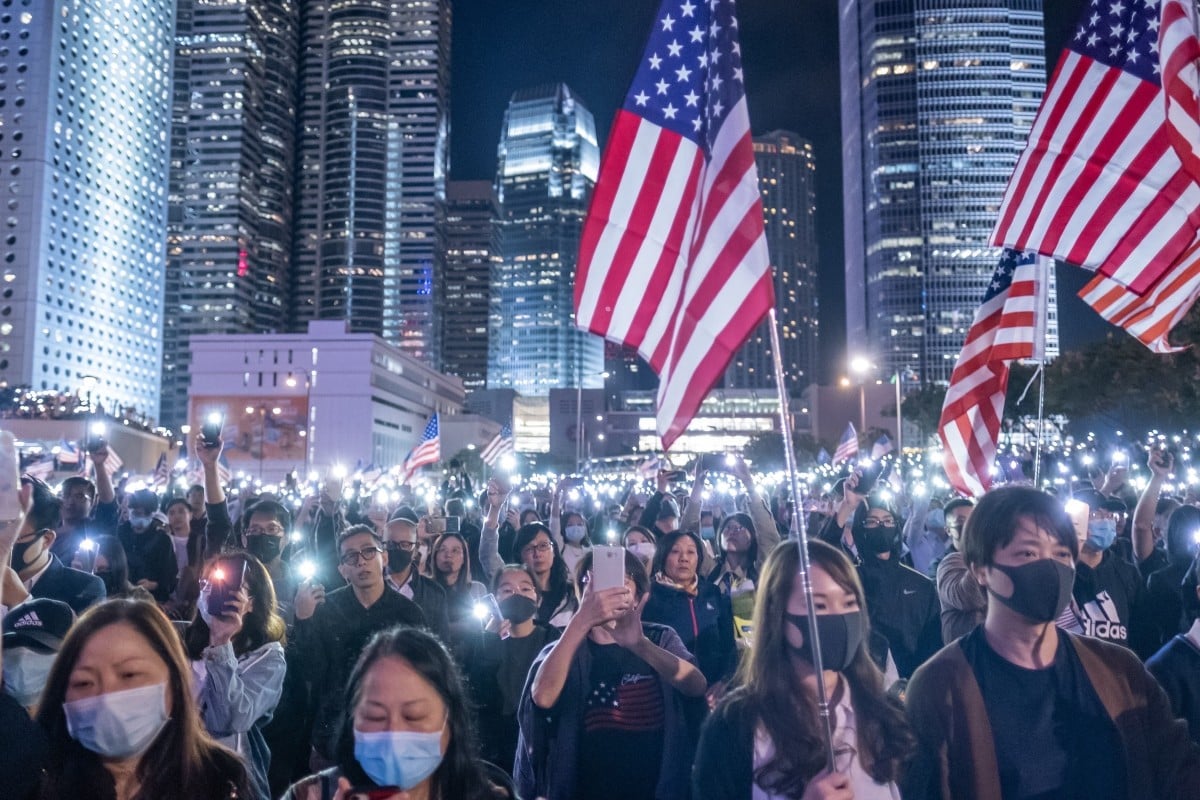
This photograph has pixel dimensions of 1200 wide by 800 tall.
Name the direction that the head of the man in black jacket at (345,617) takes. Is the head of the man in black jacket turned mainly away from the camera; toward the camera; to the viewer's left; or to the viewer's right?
toward the camera

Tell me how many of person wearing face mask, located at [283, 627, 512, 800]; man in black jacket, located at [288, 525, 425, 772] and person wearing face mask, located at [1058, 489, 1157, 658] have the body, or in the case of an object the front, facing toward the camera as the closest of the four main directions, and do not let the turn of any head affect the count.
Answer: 3

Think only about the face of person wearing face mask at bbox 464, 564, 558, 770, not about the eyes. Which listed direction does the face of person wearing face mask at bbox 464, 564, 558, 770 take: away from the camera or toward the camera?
toward the camera

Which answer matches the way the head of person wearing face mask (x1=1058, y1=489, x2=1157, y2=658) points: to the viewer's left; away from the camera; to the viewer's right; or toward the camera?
toward the camera

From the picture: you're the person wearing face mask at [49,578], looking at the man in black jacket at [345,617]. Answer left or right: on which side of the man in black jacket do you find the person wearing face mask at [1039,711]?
right

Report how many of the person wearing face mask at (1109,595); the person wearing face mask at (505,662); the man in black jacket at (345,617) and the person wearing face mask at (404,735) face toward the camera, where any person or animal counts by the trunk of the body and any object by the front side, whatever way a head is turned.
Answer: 4

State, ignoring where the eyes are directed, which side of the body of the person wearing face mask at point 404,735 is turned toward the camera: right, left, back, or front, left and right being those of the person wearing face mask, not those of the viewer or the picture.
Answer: front

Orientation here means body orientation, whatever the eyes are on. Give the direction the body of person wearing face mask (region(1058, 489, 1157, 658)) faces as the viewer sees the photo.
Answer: toward the camera

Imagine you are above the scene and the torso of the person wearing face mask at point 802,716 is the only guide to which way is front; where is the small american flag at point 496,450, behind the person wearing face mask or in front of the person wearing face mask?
behind

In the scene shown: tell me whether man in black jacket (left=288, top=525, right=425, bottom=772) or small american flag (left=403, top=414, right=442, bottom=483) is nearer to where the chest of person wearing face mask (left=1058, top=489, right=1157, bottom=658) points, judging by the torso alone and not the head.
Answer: the man in black jacket

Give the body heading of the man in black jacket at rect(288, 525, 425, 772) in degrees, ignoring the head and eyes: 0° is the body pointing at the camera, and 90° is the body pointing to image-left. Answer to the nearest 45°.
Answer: approximately 0°

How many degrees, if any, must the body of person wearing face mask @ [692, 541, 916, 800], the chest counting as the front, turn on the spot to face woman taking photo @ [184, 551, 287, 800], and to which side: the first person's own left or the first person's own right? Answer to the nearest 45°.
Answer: approximately 135° to the first person's own right

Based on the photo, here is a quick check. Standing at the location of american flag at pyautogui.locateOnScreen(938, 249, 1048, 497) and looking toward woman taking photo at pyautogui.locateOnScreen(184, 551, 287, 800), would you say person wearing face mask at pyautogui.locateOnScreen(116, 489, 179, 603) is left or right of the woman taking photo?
right

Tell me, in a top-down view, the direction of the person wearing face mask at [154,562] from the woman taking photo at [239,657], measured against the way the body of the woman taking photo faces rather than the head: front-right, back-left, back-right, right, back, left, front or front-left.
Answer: back-right

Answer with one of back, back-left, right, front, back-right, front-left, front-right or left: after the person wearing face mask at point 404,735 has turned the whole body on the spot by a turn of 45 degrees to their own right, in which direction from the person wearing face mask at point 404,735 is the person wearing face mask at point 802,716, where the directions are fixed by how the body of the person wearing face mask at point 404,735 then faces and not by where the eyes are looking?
back-left

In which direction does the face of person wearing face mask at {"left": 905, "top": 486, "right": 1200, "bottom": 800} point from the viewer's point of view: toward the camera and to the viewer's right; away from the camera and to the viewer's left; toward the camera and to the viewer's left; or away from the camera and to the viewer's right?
toward the camera and to the viewer's right
